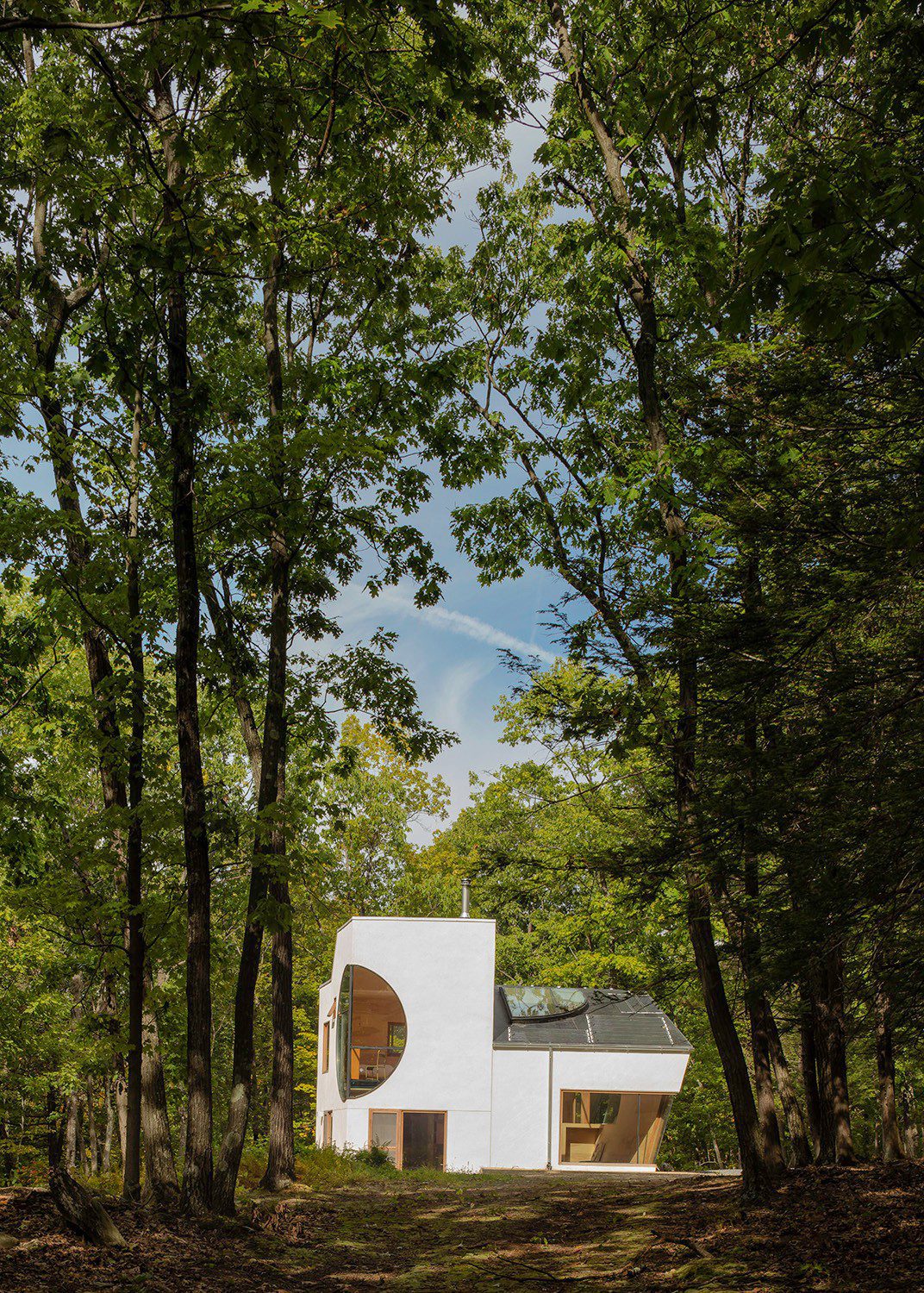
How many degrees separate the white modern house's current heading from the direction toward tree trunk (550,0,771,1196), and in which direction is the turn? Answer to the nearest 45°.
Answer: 0° — it already faces it

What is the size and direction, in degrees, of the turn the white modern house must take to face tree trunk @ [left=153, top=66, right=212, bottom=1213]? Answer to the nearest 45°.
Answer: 0° — it already faces it

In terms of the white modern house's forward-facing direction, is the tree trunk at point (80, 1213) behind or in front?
in front

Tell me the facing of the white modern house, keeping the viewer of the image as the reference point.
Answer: facing the viewer

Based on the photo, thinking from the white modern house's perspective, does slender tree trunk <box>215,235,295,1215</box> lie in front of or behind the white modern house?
in front

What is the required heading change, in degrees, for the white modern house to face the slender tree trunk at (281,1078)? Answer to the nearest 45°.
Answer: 0° — it already faces it
